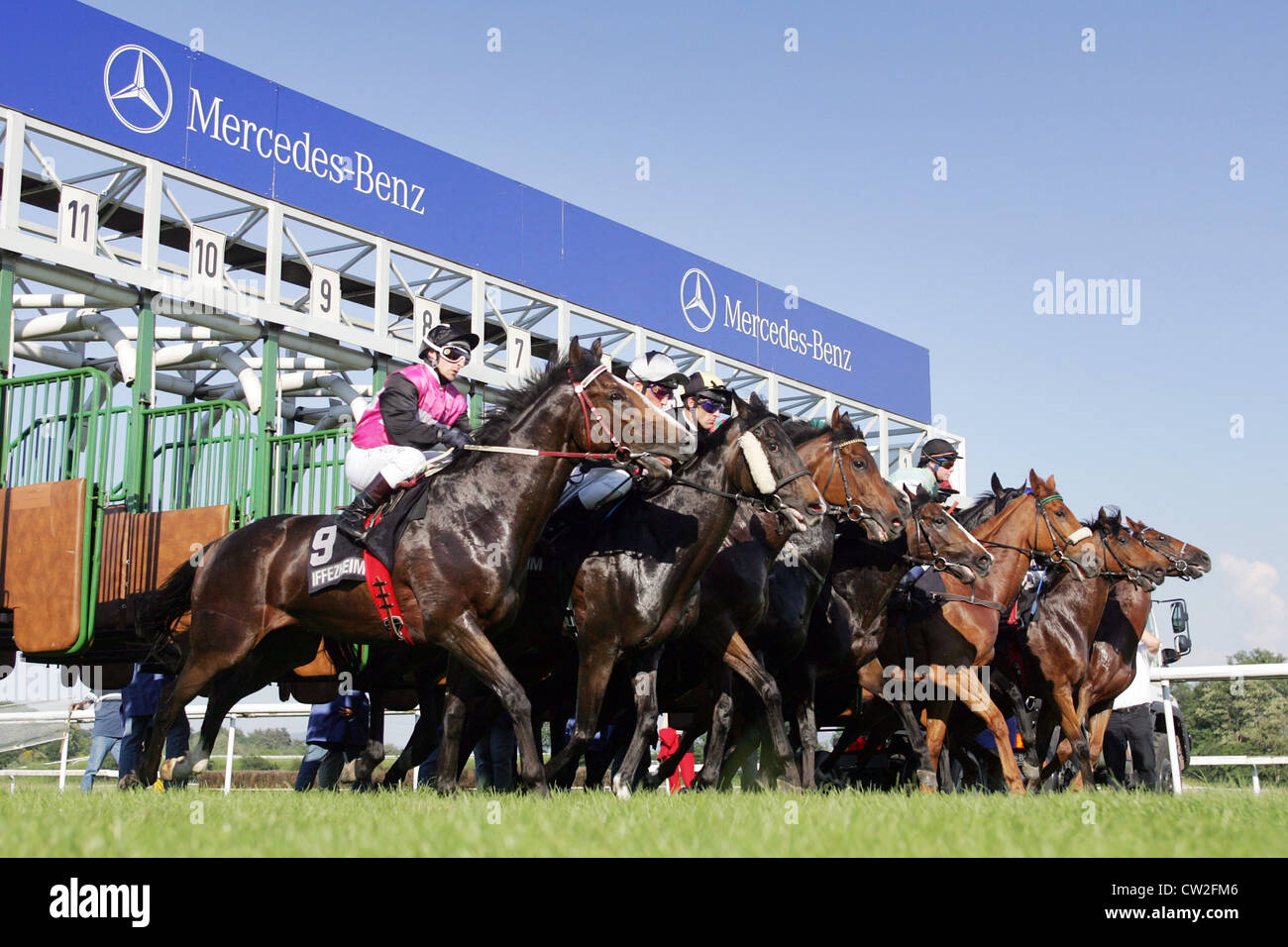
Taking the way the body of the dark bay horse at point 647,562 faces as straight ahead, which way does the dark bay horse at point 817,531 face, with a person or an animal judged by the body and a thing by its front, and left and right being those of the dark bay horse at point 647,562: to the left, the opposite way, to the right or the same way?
the same way

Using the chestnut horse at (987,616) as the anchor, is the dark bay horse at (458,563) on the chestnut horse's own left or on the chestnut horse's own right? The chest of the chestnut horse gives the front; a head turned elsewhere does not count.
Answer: on the chestnut horse's own right

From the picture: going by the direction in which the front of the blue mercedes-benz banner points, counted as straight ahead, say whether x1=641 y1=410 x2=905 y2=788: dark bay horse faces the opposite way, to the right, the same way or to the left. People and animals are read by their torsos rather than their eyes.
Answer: the same way

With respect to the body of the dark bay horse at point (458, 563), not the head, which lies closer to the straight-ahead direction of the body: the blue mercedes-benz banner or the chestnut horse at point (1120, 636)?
the chestnut horse

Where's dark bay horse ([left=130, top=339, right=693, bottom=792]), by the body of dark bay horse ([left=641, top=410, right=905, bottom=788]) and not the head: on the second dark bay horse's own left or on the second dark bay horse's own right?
on the second dark bay horse's own right

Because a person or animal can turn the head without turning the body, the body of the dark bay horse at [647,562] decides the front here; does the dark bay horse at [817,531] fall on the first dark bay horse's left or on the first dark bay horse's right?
on the first dark bay horse's left

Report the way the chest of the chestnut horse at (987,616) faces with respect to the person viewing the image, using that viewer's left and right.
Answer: facing to the right of the viewer

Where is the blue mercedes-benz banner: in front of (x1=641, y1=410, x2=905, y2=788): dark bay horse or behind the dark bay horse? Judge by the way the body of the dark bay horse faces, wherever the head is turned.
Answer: behind

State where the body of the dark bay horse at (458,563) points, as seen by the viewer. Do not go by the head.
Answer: to the viewer's right

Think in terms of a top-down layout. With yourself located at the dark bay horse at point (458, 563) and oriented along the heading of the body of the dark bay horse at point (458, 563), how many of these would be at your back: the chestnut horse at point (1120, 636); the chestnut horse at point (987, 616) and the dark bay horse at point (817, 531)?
0

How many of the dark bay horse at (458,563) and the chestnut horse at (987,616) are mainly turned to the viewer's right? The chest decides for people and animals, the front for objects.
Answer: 2

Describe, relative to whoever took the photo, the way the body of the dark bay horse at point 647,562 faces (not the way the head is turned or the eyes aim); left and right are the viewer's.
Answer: facing the viewer and to the right of the viewer

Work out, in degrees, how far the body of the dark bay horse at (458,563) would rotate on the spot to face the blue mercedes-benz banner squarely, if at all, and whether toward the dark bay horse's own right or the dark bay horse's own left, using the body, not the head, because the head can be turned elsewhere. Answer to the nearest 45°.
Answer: approximately 90° to the dark bay horse's own left
